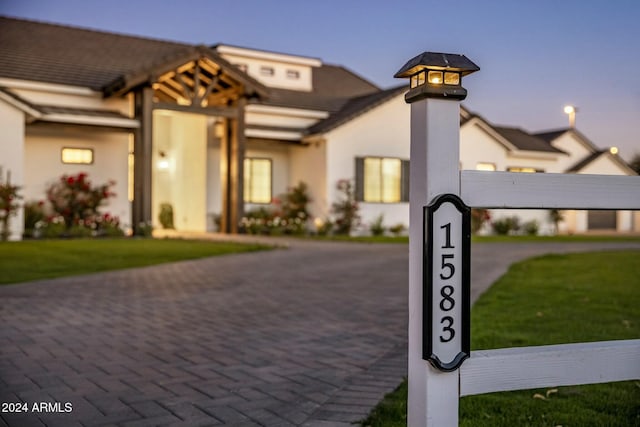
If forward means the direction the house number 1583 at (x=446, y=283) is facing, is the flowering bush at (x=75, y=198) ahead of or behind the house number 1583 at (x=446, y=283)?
behind

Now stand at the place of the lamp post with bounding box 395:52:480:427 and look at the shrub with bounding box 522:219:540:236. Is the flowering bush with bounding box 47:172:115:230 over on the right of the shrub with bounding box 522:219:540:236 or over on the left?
left

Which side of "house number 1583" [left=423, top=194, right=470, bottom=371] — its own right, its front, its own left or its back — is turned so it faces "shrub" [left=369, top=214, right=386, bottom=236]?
back

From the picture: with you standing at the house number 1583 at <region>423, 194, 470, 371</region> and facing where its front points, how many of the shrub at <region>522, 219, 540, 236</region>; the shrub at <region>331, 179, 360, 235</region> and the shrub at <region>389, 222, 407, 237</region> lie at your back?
3

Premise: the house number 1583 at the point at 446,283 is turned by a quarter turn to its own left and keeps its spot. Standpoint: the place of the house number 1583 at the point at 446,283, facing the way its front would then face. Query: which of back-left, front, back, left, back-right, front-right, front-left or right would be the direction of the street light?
left

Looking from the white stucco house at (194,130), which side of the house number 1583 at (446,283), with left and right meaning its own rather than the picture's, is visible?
back

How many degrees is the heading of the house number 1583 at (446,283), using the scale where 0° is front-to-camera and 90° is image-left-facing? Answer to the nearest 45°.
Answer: approximately 0°

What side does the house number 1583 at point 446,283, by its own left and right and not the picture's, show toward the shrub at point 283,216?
back

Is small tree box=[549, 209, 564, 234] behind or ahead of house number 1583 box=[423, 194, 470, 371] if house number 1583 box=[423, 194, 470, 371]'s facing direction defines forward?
behind

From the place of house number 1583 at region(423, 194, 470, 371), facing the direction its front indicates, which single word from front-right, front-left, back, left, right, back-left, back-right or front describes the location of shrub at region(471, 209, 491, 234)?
back
